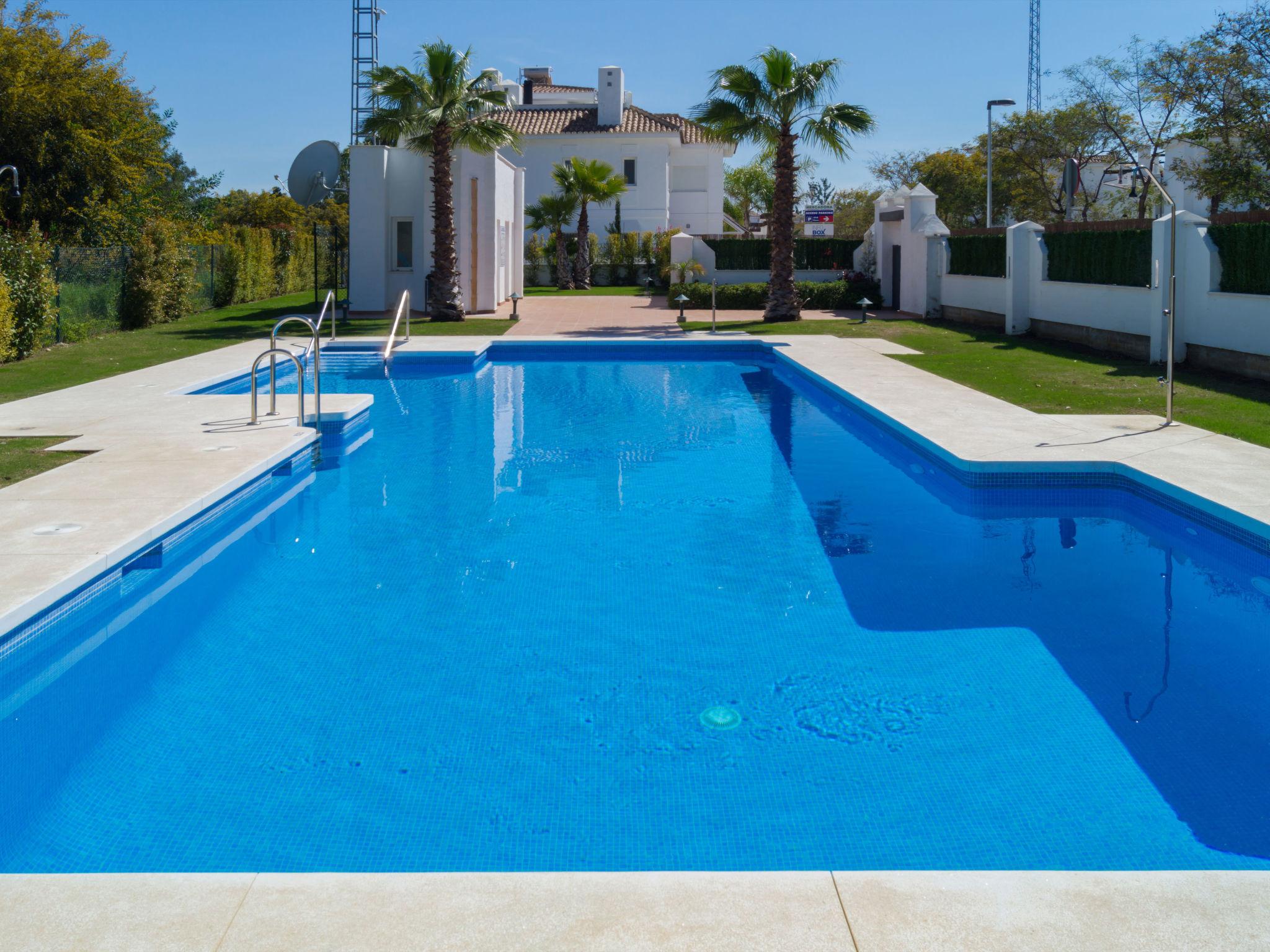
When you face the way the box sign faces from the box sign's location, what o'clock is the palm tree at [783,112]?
The palm tree is roughly at 12 o'clock from the box sign.

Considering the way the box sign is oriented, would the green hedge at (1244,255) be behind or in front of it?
in front

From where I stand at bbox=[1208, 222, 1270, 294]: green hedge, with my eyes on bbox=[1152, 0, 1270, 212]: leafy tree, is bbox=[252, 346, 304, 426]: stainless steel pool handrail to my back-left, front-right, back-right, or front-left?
back-left

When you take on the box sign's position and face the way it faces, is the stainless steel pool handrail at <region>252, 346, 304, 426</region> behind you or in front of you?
in front

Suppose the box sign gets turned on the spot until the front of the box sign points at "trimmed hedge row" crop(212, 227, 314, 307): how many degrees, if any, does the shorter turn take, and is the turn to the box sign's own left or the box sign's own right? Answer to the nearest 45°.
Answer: approximately 45° to the box sign's own right

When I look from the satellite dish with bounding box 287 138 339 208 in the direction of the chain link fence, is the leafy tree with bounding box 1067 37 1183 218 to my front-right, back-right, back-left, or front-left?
back-left

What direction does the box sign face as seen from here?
toward the camera

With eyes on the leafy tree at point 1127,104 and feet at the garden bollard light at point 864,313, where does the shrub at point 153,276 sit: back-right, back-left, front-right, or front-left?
back-left

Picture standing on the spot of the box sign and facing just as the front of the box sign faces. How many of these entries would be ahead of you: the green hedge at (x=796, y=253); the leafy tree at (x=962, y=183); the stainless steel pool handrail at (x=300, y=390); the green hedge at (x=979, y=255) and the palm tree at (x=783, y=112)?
4

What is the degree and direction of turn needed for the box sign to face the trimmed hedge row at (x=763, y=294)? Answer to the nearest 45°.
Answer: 0° — it already faces it
